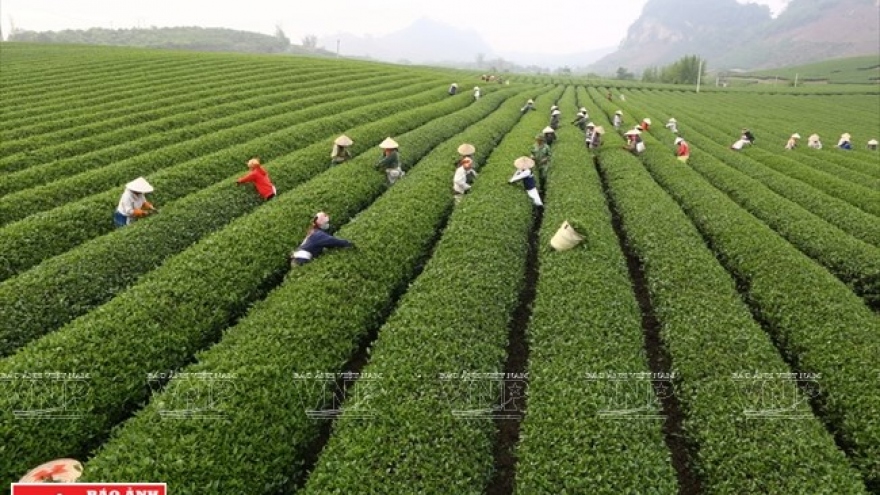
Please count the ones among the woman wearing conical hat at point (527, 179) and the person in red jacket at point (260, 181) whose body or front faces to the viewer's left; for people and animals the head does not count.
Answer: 2

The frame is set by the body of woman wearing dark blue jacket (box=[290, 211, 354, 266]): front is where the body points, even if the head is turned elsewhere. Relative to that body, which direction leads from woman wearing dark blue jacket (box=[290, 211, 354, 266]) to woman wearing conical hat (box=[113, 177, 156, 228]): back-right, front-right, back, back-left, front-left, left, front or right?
back-left

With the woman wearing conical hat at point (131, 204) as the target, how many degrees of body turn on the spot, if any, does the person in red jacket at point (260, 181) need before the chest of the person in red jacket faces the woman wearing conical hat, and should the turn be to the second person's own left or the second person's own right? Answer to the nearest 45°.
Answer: approximately 45° to the second person's own left

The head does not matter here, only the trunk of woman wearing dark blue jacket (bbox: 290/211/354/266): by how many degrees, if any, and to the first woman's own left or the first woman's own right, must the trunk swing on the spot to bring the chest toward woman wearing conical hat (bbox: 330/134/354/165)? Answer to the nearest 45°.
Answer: approximately 90° to the first woman's own left

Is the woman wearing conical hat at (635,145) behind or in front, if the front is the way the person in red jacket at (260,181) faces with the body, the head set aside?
behind

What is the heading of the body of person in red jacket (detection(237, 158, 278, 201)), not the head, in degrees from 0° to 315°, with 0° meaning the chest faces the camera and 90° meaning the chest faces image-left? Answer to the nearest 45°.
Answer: approximately 90°

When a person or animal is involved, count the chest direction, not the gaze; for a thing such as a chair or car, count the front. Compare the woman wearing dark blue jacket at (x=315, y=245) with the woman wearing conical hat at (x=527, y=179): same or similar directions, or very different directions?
very different directions

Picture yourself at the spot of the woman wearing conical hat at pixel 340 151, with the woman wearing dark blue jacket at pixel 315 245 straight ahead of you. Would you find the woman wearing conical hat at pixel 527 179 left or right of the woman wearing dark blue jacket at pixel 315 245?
left

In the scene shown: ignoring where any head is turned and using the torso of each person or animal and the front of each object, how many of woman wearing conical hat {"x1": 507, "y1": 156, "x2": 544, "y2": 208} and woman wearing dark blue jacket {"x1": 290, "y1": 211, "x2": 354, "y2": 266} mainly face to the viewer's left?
1

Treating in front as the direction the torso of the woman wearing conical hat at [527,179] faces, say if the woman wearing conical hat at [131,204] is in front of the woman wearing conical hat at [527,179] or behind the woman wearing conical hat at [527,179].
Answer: in front

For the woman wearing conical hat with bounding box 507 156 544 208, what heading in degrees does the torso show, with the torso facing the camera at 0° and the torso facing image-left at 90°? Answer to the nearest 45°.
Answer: approximately 90°

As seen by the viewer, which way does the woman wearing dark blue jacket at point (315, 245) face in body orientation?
to the viewer's right

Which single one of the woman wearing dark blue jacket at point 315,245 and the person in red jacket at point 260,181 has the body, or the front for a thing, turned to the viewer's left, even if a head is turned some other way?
the person in red jacket
